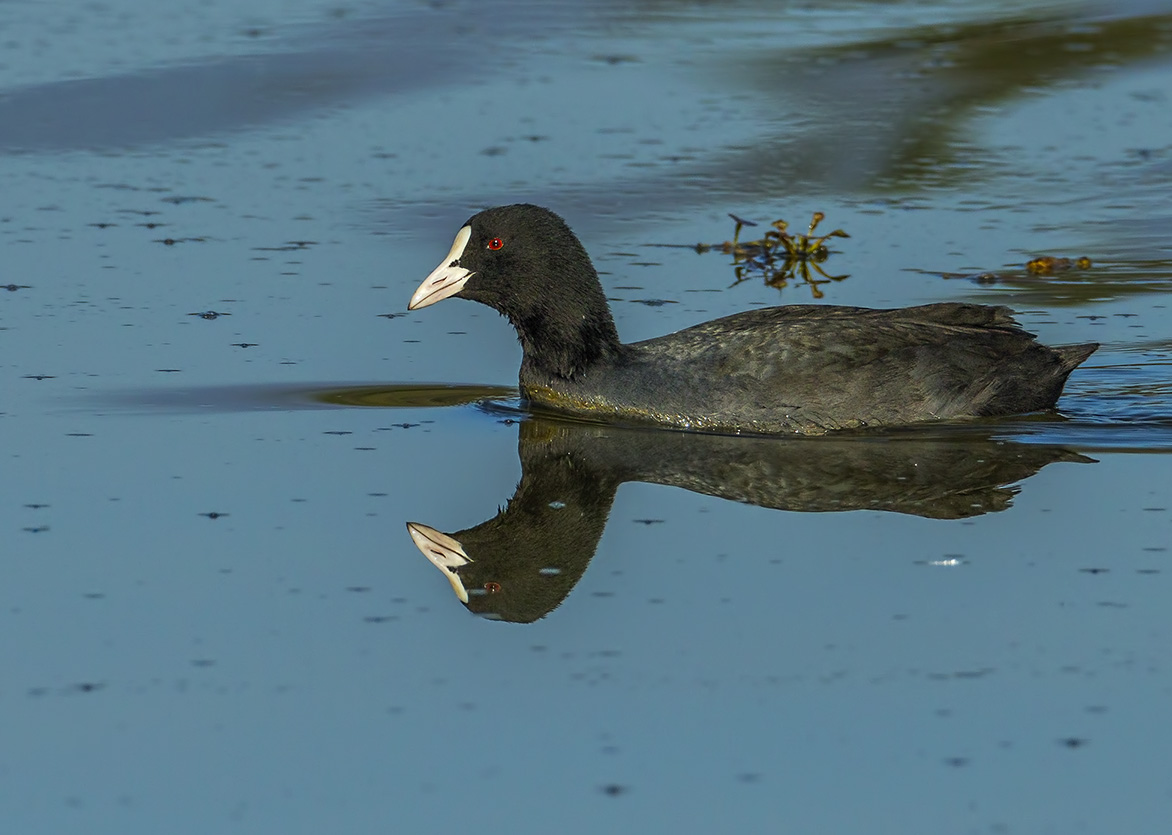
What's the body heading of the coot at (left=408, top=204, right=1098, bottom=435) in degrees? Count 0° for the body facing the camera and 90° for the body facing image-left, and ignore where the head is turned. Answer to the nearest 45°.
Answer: approximately 90°

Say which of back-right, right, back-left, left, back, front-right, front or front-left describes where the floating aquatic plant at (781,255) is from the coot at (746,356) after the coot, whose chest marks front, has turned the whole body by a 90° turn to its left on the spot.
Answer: back
